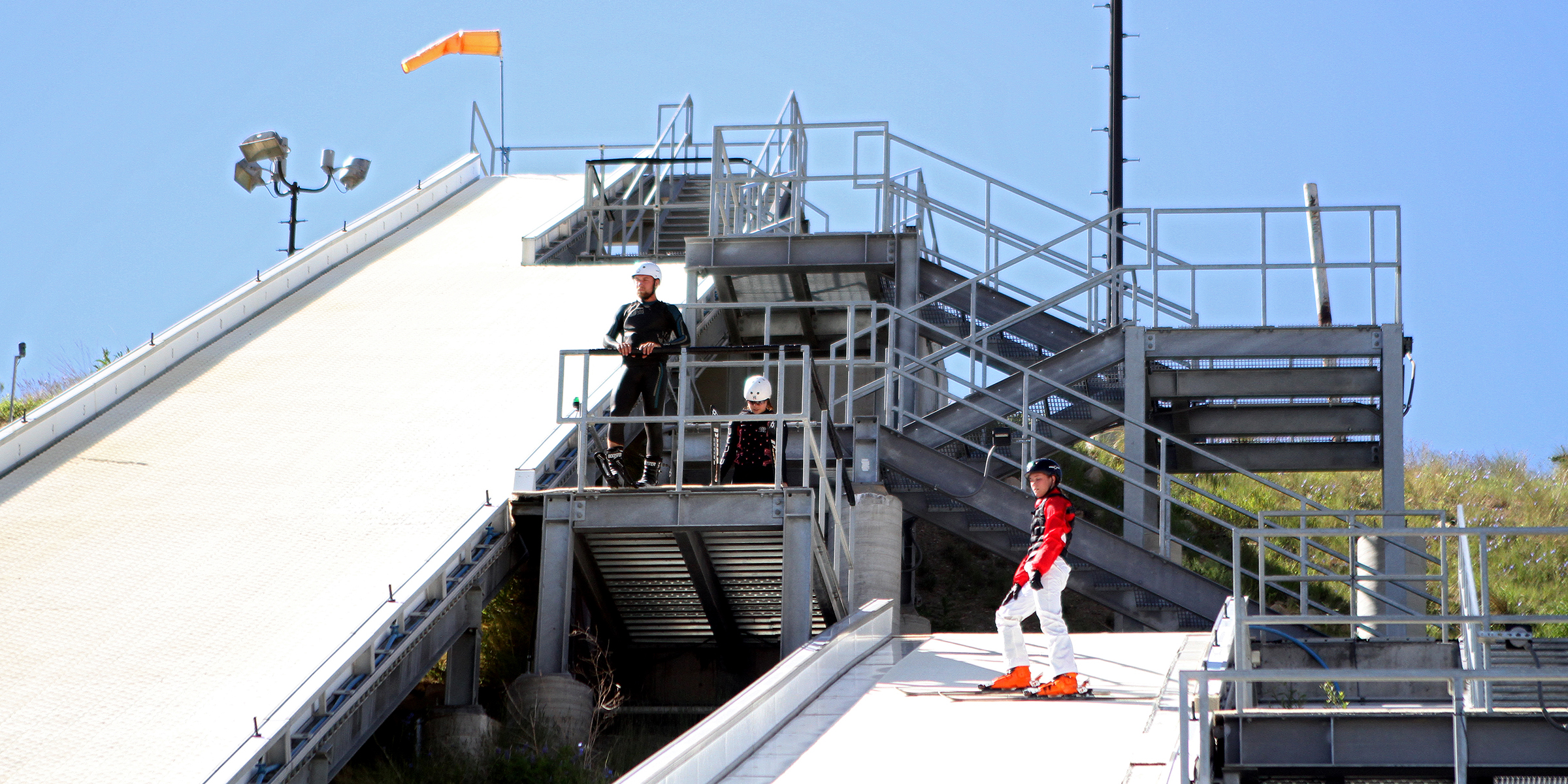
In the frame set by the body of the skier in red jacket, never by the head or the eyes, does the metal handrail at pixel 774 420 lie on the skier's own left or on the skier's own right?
on the skier's own right

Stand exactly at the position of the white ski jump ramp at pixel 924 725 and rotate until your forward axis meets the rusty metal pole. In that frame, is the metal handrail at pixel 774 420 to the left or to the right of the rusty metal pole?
left

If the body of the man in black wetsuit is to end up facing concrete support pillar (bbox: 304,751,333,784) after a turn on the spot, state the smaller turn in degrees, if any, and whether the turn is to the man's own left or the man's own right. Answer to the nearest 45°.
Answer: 0° — they already face it

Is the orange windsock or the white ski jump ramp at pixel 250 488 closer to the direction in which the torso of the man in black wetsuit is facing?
the white ski jump ramp

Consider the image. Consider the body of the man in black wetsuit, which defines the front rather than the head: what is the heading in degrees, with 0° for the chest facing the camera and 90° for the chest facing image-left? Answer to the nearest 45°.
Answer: approximately 45°

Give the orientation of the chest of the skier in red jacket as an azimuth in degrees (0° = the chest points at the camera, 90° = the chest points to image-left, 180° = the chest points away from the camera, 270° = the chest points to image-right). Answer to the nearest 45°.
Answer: approximately 45°

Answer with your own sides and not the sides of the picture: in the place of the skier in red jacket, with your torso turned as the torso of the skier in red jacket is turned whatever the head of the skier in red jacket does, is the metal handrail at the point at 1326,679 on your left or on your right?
on your left

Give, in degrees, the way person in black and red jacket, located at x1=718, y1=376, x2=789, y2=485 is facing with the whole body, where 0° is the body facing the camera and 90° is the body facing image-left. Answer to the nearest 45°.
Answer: approximately 0°
